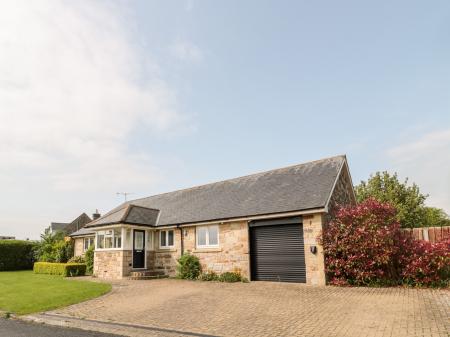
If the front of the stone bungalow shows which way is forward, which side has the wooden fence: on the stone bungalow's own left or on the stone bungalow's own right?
on the stone bungalow's own left

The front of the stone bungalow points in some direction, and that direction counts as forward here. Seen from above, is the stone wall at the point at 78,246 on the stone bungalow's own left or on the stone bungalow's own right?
on the stone bungalow's own right

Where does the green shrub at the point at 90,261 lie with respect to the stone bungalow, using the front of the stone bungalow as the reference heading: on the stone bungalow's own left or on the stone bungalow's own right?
on the stone bungalow's own right

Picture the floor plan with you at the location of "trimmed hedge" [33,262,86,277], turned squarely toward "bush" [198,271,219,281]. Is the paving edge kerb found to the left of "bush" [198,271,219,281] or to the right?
right

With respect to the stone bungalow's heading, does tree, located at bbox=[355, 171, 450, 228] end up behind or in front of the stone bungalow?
behind

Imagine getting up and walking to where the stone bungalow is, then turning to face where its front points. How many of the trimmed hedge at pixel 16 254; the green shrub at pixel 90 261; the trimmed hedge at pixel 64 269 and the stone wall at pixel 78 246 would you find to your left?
0

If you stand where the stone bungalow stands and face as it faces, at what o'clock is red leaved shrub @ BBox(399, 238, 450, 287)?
The red leaved shrub is roughly at 9 o'clock from the stone bungalow.

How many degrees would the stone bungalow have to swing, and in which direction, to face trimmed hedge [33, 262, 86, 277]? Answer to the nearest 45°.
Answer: approximately 90° to its right

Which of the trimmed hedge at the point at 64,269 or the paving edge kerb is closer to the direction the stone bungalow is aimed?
the paving edge kerb

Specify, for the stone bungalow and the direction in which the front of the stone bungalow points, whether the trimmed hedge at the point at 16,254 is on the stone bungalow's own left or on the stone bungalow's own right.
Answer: on the stone bungalow's own right

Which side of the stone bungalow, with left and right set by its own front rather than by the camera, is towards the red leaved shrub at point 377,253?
left

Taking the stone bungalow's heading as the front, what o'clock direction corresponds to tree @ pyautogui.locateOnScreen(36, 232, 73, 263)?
The tree is roughly at 3 o'clock from the stone bungalow.
